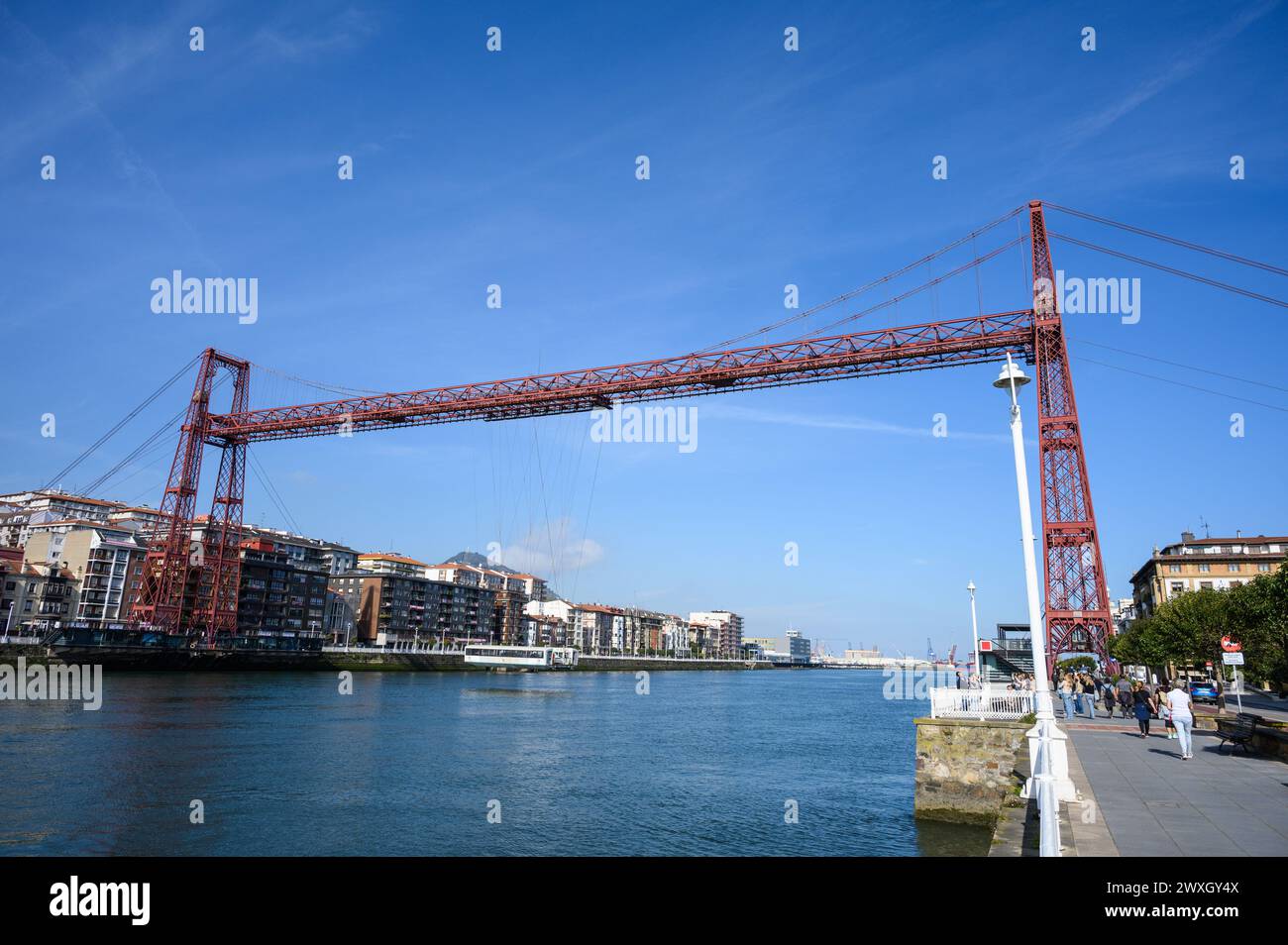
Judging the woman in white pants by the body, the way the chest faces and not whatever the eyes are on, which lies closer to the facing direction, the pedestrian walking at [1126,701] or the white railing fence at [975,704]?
the pedestrian walking

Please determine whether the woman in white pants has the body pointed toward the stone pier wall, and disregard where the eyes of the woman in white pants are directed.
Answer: no

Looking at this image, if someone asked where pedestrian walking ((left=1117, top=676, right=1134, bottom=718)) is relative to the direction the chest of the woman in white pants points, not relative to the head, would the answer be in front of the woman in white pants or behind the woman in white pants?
in front

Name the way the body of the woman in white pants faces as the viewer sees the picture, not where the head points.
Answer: away from the camera
